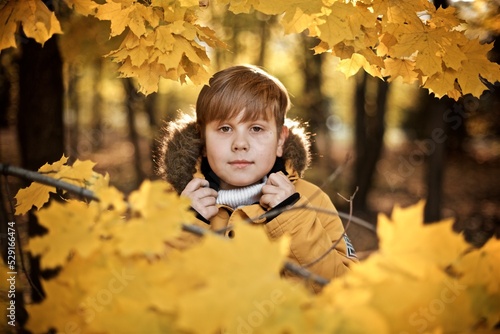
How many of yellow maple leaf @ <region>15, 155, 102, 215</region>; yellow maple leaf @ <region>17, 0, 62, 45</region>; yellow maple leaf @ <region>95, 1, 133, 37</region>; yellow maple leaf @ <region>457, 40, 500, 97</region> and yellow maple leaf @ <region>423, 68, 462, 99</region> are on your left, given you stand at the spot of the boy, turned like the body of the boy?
2

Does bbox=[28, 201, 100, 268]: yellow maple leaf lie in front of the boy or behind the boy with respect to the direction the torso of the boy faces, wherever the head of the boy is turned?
in front

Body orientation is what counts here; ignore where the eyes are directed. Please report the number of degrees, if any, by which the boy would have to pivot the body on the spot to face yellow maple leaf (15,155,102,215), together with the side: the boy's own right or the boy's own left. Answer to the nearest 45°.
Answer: approximately 45° to the boy's own right

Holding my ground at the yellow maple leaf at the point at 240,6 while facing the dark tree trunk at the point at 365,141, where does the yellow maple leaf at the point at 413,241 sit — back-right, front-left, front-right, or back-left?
back-right

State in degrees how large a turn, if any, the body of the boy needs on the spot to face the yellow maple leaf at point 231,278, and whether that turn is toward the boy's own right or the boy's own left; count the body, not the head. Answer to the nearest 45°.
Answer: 0° — they already face it

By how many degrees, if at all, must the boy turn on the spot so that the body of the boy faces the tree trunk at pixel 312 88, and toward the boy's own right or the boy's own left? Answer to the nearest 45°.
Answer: approximately 180°

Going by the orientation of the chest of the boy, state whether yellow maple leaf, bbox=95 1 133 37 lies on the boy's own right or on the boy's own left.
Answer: on the boy's own right

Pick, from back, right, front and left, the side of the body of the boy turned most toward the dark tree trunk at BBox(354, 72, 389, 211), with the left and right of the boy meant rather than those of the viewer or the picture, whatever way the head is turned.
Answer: back

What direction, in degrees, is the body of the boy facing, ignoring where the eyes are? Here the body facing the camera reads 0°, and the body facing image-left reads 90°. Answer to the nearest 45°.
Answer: approximately 0°

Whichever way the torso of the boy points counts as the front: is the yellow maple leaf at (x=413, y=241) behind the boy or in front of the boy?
in front
